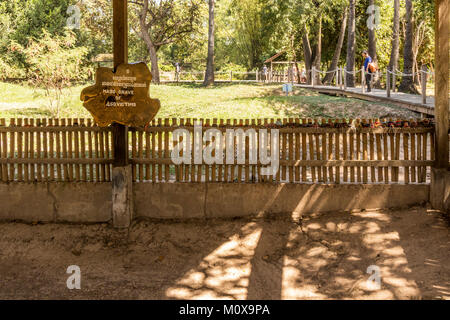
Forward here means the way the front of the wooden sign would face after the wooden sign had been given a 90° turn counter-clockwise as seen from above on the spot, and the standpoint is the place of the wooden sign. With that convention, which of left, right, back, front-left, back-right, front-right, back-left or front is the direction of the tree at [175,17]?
left

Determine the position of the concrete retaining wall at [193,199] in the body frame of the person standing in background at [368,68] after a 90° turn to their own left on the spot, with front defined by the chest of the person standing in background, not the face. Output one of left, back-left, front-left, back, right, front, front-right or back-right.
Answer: front

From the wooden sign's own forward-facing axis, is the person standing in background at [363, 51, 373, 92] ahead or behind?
behind

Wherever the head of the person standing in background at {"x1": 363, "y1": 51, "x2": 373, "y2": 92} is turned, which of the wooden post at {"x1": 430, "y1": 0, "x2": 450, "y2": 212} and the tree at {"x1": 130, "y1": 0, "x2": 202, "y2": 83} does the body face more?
the tree

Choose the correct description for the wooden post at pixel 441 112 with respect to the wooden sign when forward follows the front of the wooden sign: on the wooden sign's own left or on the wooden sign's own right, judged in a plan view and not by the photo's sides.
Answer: on the wooden sign's own left

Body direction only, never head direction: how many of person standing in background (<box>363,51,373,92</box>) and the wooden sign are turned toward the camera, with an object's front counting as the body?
1

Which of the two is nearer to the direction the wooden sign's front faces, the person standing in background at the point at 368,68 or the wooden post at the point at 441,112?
the wooden post
